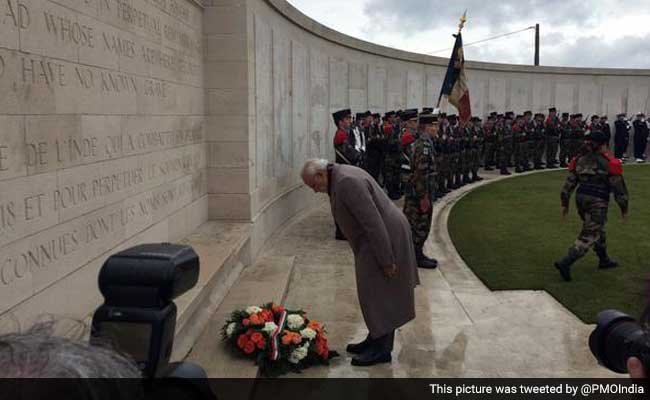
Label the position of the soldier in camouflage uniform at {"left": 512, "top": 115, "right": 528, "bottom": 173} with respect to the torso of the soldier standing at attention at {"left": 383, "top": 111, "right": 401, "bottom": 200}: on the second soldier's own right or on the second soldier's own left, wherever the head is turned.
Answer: on the second soldier's own left

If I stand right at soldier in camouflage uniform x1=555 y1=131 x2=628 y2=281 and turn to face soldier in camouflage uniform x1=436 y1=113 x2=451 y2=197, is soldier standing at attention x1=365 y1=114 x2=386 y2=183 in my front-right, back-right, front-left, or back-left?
front-left

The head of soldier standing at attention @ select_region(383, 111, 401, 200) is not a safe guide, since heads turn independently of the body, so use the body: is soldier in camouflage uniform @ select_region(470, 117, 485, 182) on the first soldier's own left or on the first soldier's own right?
on the first soldier's own left

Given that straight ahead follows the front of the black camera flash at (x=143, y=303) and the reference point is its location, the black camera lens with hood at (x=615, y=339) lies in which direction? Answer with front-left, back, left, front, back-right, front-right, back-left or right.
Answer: front-right

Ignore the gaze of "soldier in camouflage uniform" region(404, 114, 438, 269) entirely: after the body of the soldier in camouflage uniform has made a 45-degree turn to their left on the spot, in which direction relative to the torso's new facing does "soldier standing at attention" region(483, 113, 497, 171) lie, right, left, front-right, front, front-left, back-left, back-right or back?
front-left

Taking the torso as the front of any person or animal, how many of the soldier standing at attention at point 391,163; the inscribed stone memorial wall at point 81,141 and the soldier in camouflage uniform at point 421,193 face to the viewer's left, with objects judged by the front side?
0

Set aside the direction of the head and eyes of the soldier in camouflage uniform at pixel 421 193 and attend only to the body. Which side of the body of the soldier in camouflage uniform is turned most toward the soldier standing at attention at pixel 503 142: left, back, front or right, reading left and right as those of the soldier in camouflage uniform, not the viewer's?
left

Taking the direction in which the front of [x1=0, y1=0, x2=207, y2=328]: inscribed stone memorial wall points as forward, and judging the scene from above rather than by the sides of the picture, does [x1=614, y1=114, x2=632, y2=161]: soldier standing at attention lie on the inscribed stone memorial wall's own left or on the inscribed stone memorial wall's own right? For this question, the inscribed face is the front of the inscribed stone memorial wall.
on the inscribed stone memorial wall's own left

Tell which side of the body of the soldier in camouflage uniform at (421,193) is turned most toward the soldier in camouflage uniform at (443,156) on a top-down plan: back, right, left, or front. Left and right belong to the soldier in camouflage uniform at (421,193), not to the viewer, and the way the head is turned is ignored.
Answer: left

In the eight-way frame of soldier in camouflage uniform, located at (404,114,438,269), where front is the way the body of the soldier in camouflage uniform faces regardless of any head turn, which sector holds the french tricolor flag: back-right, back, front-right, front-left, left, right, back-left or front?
left

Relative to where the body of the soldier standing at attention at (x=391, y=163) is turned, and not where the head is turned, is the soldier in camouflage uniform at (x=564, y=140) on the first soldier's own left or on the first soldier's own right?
on the first soldier's own left

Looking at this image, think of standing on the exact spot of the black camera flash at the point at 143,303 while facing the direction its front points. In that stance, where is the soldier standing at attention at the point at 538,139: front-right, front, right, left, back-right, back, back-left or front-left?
front

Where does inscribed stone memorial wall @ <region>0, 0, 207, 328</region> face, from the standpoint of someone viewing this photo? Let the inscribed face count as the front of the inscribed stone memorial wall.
facing the viewer and to the right of the viewer

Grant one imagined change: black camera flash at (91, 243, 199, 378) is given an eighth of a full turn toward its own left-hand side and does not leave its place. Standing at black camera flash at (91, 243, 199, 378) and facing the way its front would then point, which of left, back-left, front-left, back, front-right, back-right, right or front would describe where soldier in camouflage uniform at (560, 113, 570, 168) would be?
front-right

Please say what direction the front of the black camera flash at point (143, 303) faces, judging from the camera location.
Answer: facing away from the viewer and to the right of the viewer
